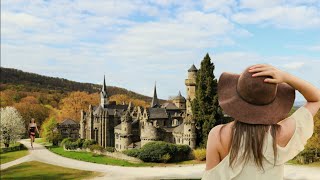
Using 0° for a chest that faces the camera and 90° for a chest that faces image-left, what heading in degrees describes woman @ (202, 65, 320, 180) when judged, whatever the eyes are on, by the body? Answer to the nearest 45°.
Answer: approximately 180°

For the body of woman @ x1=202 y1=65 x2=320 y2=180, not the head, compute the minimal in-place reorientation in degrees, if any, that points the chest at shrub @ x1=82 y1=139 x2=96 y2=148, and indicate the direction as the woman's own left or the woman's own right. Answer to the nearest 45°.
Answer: approximately 45° to the woman's own left

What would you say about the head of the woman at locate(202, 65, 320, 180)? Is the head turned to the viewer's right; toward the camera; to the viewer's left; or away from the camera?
away from the camera

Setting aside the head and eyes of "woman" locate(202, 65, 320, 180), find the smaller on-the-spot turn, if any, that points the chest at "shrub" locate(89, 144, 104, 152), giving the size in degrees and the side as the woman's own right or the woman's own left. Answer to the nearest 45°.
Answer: approximately 45° to the woman's own left

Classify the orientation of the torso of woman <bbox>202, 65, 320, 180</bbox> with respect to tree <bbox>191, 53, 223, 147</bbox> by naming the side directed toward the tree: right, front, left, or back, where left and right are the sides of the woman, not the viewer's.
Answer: front

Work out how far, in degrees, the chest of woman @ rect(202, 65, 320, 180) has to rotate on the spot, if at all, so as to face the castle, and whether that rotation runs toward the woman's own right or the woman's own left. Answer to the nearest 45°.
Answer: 0° — they already face it

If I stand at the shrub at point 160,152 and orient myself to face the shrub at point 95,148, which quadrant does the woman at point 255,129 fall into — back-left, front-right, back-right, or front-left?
back-left

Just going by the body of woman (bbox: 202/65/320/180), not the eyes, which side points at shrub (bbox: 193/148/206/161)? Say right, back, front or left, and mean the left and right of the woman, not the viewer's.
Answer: front

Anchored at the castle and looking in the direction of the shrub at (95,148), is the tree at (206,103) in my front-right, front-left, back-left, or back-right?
back-left

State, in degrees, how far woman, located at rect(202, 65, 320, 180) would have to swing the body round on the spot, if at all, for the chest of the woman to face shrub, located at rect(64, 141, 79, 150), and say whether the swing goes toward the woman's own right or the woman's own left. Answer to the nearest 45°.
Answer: approximately 45° to the woman's own left
